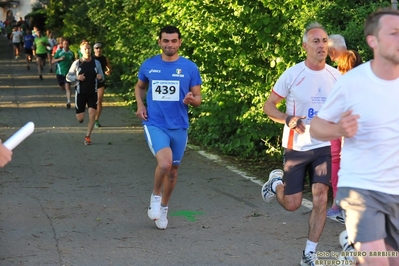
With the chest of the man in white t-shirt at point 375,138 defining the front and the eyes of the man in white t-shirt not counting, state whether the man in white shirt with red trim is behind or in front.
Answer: behind

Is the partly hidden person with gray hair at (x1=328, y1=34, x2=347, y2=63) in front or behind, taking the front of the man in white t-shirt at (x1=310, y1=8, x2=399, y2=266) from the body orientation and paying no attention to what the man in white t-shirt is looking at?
behind

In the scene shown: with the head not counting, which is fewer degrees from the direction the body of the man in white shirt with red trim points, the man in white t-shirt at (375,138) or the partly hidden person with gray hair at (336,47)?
the man in white t-shirt
